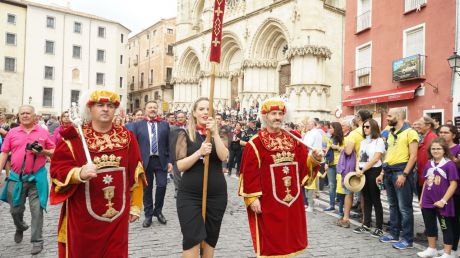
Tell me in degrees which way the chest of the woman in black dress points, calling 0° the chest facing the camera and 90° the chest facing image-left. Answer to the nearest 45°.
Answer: approximately 0°

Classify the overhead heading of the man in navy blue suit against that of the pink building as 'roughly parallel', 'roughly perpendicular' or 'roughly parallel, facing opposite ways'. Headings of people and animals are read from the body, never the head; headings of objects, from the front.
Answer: roughly perpendicular

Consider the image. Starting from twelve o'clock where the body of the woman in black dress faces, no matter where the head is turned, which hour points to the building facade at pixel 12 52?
The building facade is roughly at 5 o'clock from the woman in black dress.

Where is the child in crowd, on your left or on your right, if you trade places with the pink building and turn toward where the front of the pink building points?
on your left

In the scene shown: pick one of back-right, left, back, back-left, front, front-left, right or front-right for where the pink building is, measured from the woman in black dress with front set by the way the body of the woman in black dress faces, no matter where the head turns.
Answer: back-left

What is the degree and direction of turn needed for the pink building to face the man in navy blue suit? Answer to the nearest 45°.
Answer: approximately 45° to its left

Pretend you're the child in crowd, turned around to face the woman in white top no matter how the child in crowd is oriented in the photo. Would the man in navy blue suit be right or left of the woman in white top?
left

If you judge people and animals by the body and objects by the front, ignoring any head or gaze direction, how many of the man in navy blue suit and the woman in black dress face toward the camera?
2
